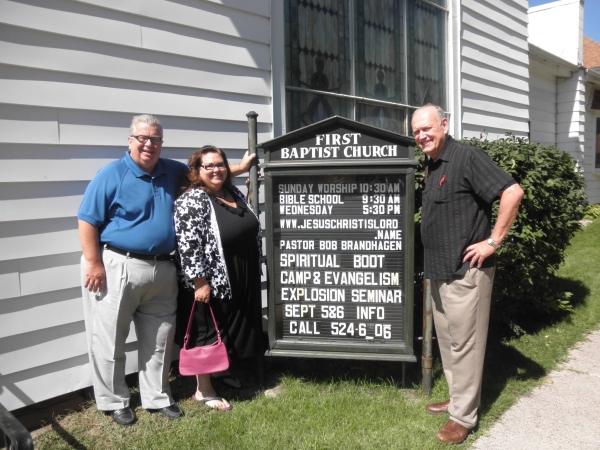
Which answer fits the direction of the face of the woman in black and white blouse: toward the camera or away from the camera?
toward the camera

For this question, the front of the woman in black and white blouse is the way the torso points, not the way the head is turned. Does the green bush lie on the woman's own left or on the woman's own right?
on the woman's own left

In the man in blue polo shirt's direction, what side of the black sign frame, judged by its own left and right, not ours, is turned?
right

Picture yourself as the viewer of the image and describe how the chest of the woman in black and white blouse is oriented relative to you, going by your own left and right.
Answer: facing the viewer and to the right of the viewer

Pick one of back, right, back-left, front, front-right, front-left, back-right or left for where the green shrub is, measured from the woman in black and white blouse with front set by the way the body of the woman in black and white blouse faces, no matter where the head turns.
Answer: left

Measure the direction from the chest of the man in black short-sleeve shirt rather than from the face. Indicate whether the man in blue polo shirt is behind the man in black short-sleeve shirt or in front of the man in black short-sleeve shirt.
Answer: in front

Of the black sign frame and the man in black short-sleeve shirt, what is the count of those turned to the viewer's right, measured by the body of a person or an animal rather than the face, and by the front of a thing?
0

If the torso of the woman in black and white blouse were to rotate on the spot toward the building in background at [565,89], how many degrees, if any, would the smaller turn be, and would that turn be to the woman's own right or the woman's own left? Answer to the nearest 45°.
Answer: approximately 90° to the woman's own left

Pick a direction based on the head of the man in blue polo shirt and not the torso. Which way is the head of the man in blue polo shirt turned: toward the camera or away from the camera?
toward the camera

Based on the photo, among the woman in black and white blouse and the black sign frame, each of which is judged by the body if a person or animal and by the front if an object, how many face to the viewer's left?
0

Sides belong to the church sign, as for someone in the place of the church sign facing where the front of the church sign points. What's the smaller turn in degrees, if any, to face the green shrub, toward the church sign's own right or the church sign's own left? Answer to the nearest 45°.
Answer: approximately 135° to the church sign's own left

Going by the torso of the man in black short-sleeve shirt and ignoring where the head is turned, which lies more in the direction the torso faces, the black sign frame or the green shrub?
the black sign frame

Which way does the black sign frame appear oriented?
toward the camera

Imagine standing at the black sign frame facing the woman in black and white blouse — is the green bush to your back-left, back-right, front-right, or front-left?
back-right
